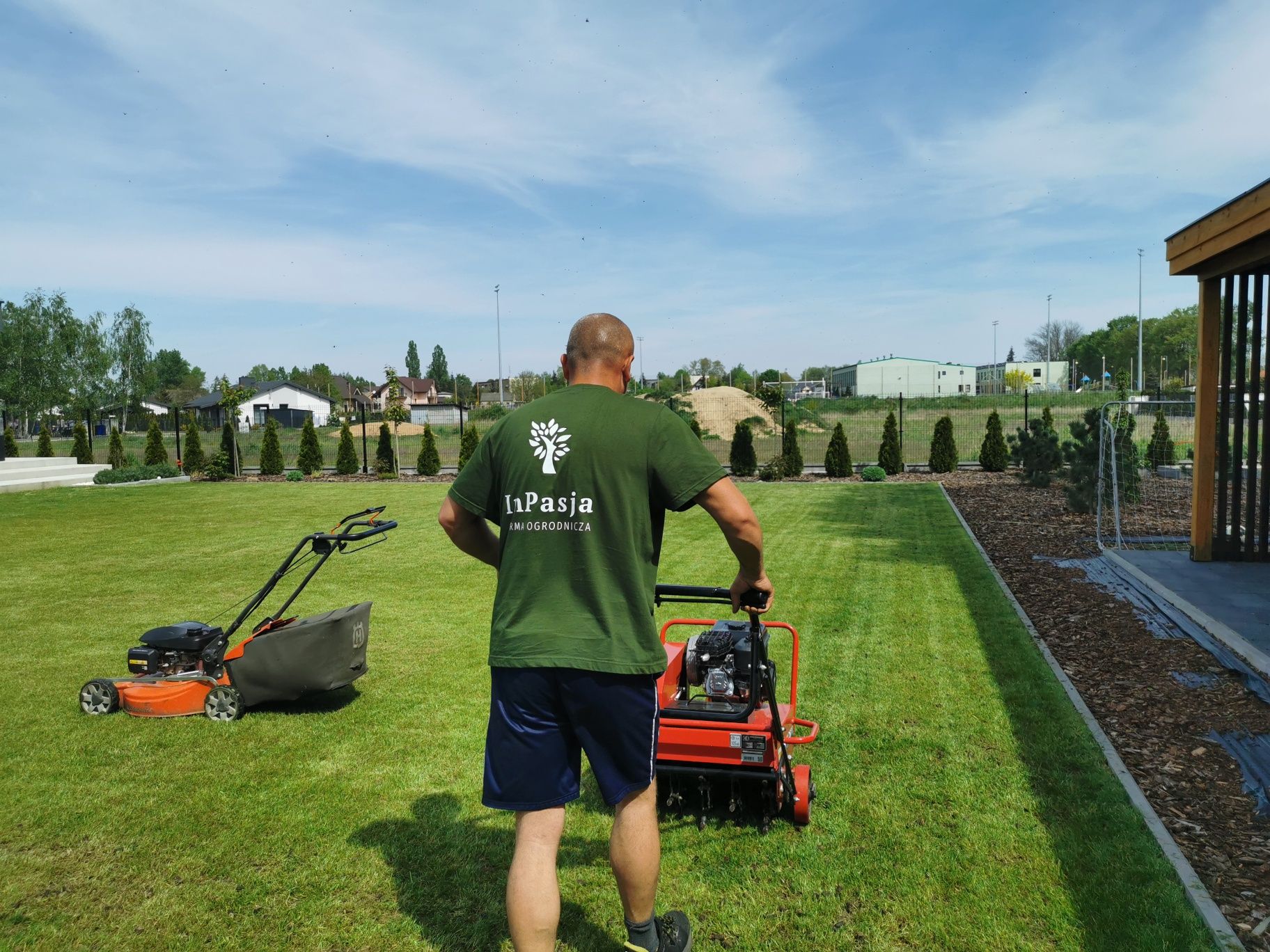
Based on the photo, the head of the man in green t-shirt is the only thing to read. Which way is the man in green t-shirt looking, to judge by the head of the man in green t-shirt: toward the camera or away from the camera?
away from the camera

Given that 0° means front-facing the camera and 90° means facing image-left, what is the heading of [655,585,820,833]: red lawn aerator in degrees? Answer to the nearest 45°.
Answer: approximately 180°

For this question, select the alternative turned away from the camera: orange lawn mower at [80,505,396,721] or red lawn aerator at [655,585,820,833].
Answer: red lawn aerator at [655,585,820,833]

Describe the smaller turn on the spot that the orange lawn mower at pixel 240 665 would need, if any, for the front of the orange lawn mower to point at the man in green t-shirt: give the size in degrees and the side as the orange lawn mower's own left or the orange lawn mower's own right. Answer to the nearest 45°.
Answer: approximately 90° to the orange lawn mower's own left

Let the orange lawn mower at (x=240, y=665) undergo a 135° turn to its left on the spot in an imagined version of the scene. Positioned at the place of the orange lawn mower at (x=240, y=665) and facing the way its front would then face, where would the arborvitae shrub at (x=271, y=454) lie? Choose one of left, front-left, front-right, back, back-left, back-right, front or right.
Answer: back-left

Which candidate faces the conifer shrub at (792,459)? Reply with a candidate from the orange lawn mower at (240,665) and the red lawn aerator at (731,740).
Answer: the red lawn aerator at (731,740)

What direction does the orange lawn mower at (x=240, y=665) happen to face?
to the viewer's left

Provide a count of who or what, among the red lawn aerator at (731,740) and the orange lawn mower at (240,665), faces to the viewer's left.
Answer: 1

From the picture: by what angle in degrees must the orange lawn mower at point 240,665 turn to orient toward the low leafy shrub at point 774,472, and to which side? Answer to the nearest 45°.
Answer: approximately 135° to its right

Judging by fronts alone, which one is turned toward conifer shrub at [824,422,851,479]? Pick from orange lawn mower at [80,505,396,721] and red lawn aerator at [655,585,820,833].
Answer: red lawn aerator at [655,585,820,833]

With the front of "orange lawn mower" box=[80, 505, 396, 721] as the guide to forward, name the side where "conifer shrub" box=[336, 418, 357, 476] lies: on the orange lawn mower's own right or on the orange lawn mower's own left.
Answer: on the orange lawn mower's own right

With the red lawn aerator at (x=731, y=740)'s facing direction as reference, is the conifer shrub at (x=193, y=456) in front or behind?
in front

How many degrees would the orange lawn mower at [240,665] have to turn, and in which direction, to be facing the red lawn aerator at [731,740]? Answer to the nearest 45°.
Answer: approximately 135° to its left

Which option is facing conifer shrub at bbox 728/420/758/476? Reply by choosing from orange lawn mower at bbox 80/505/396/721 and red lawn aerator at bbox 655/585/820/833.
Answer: red lawn aerator at bbox 655/585/820/833
